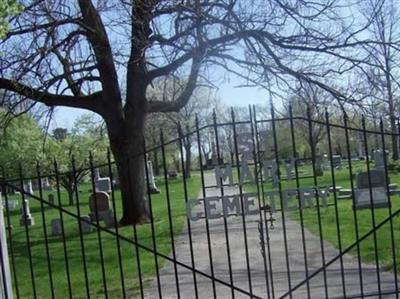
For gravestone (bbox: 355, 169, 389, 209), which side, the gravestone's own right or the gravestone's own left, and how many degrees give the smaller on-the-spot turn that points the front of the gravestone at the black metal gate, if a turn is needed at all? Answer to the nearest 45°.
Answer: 0° — it already faces it

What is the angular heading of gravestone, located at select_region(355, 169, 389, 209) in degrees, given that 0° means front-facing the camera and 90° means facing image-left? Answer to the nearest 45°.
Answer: approximately 0°
